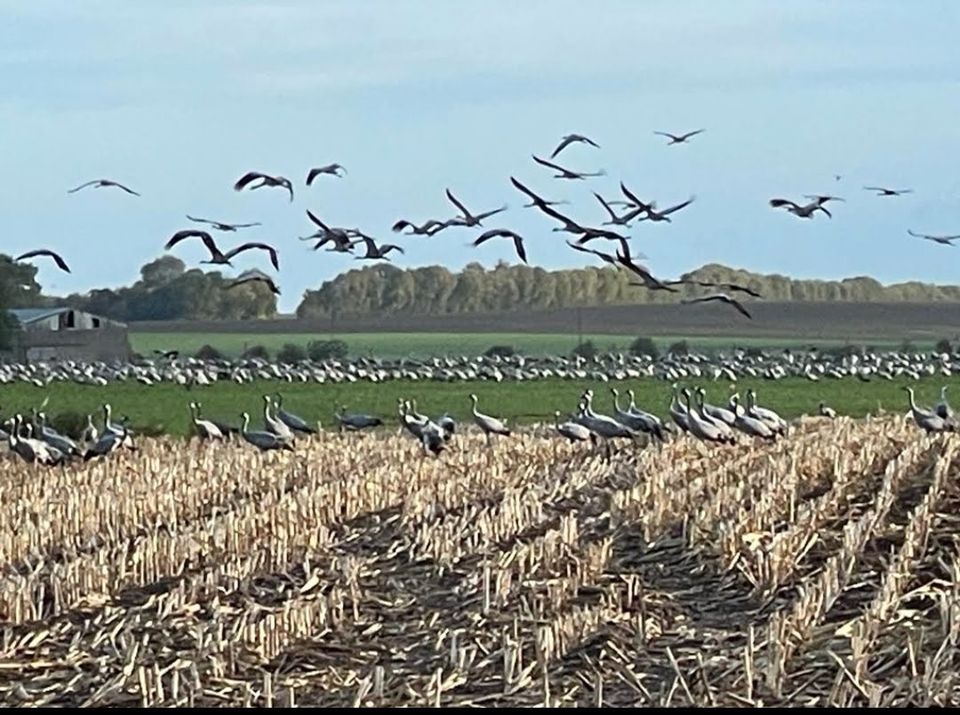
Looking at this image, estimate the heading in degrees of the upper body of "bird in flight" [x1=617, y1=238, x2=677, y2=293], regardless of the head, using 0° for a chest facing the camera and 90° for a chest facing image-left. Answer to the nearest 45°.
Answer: approximately 270°
